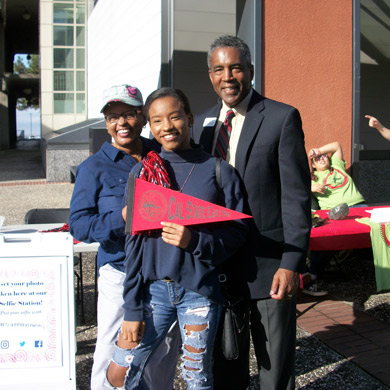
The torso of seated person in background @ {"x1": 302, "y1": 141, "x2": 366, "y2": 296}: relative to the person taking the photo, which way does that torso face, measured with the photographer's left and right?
facing the viewer and to the left of the viewer

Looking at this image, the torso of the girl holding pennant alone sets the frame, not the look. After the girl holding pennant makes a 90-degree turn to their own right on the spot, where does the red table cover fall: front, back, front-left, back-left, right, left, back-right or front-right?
back-right

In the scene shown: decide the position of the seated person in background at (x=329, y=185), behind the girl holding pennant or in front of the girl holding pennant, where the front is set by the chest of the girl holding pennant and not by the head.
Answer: behind

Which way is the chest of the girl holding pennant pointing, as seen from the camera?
toward the camera

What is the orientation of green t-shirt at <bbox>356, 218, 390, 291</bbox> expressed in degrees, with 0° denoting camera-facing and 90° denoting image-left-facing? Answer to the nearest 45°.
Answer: approximately 0°

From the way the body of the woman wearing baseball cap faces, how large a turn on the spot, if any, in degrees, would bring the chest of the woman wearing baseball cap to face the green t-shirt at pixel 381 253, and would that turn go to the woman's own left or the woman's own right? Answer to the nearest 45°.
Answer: approximately 90° to the woman's own left

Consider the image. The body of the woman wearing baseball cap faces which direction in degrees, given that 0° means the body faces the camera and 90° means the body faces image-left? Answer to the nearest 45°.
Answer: approximately 315°

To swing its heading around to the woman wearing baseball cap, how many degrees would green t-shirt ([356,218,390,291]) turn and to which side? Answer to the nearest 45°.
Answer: approximately 45° to its right

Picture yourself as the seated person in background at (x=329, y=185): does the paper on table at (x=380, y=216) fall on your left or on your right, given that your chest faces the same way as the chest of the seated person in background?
on your left

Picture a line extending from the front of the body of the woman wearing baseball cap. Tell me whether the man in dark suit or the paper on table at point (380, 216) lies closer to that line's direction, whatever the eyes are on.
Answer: the man in dark suit

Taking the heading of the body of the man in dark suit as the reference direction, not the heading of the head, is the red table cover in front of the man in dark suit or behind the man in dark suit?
behind

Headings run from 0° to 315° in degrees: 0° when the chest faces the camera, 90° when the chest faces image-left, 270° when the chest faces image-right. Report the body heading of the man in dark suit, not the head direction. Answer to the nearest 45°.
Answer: approximately 45°

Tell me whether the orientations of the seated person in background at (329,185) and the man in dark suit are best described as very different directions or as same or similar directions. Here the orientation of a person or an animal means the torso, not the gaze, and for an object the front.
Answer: same or similar directions

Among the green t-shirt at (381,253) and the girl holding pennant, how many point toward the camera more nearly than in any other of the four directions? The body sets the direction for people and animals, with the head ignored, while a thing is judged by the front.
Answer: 2
